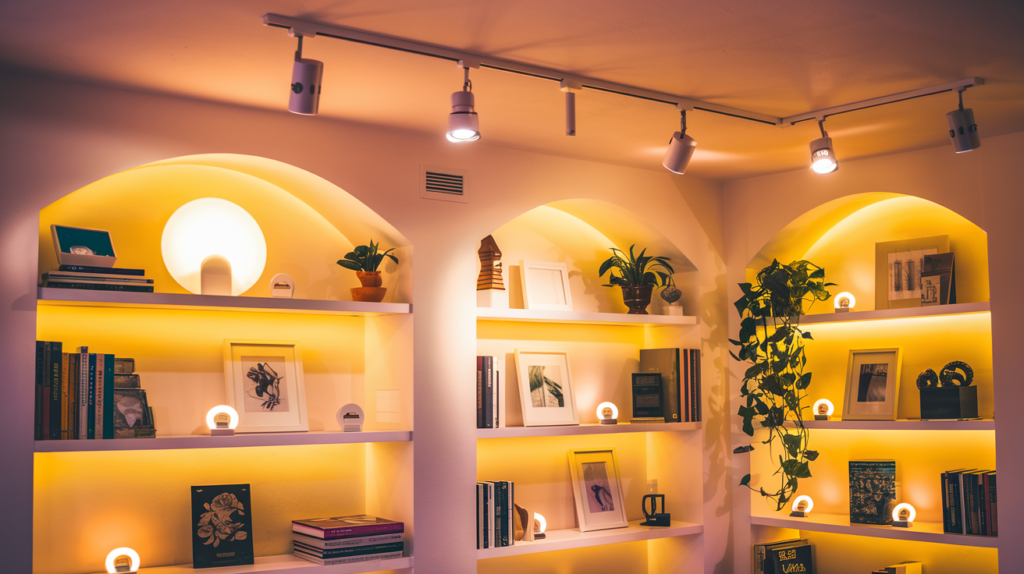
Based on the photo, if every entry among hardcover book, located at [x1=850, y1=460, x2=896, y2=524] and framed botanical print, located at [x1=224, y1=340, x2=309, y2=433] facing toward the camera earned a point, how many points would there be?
2

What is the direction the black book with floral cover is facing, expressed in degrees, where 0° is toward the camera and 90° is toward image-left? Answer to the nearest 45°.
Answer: approximately 0°

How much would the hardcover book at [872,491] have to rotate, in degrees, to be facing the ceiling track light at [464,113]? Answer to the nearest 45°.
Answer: approximately 45° to its right

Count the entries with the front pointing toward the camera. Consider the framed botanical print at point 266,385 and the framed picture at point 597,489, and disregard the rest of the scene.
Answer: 2

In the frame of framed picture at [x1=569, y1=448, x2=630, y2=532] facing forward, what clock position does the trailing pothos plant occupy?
The trailing pothos plant is roughly at 9 o'clock from the framed picture.

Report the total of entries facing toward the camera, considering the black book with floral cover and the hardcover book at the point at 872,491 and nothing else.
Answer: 2

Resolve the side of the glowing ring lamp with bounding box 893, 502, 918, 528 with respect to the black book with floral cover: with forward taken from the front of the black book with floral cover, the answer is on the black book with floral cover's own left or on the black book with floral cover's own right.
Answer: on the black book with floral cover's own left
